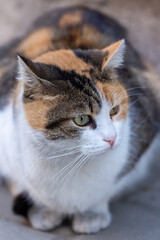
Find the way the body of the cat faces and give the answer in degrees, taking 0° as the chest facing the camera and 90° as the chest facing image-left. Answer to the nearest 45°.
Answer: approximately 0°
